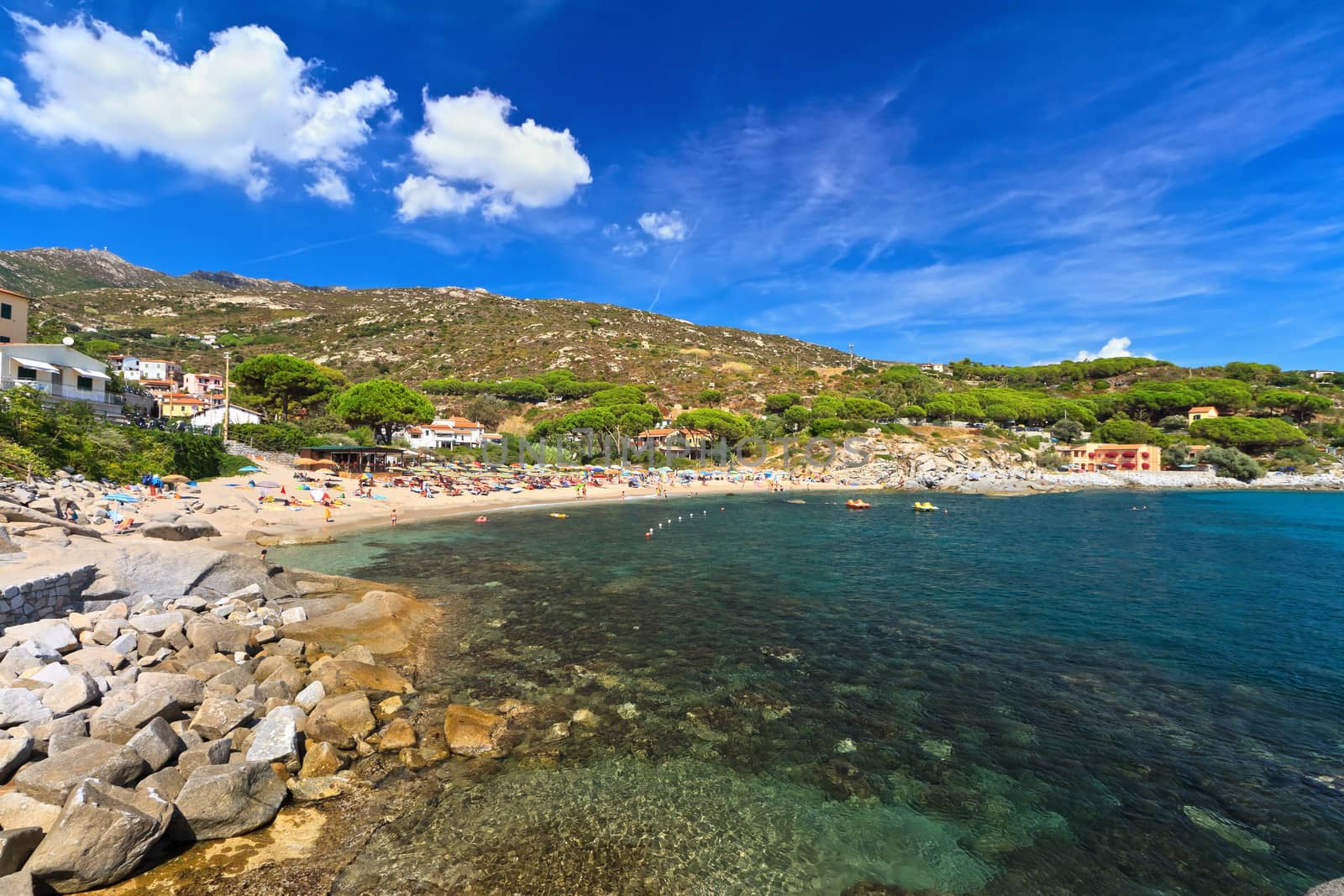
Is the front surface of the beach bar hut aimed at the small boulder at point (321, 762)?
yes

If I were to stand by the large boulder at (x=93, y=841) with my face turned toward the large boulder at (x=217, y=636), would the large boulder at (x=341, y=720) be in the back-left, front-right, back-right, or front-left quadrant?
front-right

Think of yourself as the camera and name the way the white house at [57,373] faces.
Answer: facing the viewer and to the right of the viewer

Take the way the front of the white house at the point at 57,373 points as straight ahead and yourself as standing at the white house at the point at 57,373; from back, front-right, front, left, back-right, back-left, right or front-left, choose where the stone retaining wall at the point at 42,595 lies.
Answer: front-right

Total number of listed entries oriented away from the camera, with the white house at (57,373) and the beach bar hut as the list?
0

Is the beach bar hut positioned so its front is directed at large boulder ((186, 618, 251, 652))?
yes

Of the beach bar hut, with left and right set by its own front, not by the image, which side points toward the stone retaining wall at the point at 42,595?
front

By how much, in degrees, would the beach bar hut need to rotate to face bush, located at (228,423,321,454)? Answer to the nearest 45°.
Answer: approximately 135° to its right

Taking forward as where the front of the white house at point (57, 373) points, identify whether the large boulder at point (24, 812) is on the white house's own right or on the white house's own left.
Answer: on the white house's own right

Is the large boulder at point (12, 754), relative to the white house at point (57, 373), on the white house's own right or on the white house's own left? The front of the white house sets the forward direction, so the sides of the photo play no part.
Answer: on the white house's own right

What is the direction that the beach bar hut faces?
toward the camera

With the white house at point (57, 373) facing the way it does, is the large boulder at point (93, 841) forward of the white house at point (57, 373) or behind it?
forward

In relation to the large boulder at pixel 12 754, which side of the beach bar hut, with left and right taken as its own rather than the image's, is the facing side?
front

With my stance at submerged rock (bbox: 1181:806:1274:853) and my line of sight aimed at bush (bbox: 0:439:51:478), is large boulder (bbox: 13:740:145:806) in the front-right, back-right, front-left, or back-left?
front-left

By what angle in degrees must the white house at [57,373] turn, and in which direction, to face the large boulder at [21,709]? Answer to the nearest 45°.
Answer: approximately 45° to its right

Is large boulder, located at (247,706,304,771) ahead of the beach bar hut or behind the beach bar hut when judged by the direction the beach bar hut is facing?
ahead

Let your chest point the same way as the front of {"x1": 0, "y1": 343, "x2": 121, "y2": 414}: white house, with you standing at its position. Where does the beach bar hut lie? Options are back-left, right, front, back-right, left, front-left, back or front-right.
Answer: front-left
